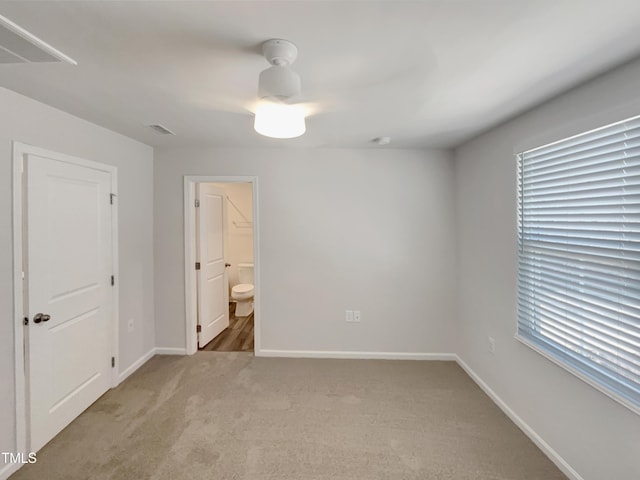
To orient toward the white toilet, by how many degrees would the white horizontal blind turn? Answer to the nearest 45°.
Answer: approximately 45° to its right

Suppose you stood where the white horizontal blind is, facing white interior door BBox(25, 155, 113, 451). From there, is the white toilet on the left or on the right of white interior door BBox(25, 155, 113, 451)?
right

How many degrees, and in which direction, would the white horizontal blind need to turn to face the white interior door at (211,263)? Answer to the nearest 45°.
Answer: approximately 45° to its right

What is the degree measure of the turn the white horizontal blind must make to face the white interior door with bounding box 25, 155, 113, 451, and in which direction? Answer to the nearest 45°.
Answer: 0° — it already faces it

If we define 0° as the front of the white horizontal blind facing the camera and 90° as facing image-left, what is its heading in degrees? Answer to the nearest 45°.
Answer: approximately 45°
